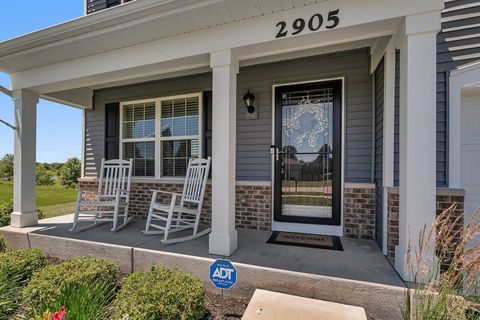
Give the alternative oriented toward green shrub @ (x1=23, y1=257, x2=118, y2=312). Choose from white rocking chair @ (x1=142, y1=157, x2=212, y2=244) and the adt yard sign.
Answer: the white rocking chair

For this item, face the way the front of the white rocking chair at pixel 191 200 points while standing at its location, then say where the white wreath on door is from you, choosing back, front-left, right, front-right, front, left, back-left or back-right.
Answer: back-left

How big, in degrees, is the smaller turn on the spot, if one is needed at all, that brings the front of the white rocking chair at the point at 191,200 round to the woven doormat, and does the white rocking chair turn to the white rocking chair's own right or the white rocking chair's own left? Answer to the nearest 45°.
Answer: approximately 90° to the white rocking chair's own left

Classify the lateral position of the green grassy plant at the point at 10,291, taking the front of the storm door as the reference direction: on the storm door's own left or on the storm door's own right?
on the storm door's own right

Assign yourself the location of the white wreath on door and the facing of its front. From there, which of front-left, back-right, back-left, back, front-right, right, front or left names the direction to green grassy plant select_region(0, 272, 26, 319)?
front-right

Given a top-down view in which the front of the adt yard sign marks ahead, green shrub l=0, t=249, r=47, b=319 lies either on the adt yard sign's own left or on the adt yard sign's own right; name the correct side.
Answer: on the adt yard sign's own right

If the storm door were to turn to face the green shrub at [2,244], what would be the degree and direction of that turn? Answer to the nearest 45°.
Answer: approximately 90° to its right

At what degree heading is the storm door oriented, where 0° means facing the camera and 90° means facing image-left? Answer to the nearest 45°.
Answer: approximately 0°

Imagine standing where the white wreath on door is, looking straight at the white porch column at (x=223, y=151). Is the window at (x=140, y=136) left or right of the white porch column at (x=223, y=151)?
right

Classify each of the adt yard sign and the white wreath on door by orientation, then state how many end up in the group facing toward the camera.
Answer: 2

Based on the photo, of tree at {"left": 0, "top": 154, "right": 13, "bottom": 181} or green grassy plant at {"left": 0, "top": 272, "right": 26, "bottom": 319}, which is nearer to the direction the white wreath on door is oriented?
the green grassy plant
